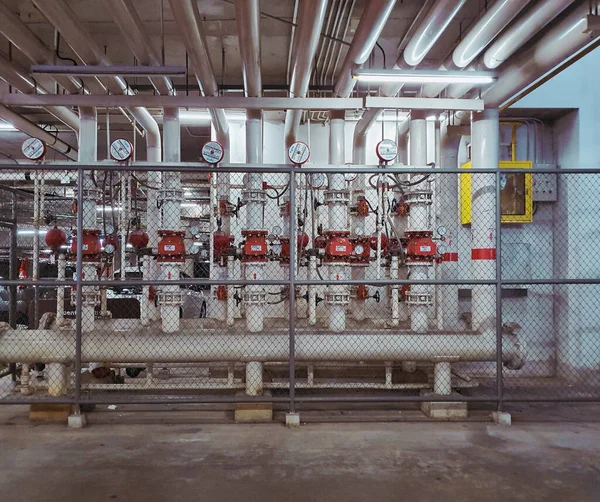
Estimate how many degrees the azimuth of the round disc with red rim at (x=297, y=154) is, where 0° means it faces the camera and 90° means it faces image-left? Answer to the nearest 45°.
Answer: approximately 0°

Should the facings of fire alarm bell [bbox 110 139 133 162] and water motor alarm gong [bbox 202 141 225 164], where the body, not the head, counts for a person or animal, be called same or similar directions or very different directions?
same or similar directions

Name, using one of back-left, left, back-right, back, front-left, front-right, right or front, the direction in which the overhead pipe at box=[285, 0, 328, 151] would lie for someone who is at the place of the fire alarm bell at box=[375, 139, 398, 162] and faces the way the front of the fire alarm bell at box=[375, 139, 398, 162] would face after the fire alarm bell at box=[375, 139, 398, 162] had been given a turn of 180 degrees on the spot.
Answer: back-left

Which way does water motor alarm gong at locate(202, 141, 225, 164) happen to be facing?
toward the camera

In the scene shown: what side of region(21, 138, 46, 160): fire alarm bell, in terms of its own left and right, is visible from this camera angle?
front

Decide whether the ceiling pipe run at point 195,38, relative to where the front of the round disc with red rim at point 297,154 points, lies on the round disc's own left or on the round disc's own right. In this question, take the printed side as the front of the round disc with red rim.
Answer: on the round disc's own right

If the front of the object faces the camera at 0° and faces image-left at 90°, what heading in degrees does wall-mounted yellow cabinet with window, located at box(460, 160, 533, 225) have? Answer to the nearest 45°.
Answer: approximately 0°

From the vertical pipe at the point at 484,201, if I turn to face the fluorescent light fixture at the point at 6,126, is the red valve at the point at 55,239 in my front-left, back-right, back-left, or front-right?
front-left

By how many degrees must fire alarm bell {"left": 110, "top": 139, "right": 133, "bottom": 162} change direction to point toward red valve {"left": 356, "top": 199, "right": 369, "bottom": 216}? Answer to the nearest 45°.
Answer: approximately 90° to its left

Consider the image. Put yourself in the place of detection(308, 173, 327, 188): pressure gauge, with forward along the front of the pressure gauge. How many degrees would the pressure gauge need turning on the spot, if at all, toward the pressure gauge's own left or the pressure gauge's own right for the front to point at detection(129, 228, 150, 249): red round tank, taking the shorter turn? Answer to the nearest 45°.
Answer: approximately 90° to the pressure gauge's own right

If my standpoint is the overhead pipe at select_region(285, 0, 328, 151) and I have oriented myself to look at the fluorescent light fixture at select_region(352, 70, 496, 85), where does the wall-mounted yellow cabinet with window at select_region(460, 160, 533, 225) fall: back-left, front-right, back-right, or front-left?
front-left

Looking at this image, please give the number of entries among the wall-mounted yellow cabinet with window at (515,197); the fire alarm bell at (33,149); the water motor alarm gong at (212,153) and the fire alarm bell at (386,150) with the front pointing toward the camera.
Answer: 4

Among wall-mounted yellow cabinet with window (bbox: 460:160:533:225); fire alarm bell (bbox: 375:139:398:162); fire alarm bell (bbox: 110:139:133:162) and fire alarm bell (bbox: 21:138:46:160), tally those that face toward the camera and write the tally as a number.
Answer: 4

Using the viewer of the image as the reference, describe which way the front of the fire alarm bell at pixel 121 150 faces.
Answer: facing the viewer

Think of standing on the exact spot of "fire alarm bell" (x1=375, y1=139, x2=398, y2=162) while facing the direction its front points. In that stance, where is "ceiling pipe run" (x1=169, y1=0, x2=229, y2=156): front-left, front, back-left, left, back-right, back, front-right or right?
front-right

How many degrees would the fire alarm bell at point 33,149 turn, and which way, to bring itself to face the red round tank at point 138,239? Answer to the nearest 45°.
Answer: approximately 90° to its left

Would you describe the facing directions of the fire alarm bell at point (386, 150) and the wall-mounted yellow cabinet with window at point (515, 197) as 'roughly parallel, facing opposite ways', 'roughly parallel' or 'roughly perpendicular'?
roughly parallel

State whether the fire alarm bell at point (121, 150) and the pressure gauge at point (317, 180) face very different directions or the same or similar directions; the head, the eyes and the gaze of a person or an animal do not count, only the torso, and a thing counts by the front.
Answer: same or similar directions
